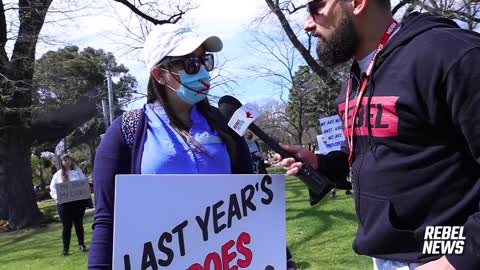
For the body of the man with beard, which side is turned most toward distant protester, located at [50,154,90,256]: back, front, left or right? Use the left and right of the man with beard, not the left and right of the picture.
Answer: right

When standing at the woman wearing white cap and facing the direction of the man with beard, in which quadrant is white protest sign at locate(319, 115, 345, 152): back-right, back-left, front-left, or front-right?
back-left

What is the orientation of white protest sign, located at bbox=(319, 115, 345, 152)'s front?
toward the camera

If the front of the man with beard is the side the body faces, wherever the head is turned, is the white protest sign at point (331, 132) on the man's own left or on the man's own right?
on the man's own right

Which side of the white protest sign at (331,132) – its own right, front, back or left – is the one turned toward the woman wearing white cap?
front

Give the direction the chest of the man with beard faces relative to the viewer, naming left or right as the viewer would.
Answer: facing the viewer and to the left of the viewer

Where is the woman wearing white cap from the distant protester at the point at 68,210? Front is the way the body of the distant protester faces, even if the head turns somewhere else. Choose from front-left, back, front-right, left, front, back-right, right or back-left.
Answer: front

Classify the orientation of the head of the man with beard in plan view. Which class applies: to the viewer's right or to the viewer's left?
to the viewer's left

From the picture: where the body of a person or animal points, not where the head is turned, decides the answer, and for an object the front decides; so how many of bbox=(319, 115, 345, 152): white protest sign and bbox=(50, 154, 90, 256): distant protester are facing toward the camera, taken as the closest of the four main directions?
2

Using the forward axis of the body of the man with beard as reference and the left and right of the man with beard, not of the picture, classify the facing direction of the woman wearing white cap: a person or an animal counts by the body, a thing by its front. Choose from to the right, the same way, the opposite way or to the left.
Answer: to the left

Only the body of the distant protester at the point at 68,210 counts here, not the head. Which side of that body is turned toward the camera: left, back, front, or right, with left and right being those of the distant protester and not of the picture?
front

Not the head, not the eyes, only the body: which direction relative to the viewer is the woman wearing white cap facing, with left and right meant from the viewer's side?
facing the viewer and to the right of the viewer

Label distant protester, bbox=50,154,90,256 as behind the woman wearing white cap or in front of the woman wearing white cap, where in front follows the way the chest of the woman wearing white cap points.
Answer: behind

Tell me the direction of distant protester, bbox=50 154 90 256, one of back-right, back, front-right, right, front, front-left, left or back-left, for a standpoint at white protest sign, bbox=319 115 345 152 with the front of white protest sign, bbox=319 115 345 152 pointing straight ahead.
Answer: right
